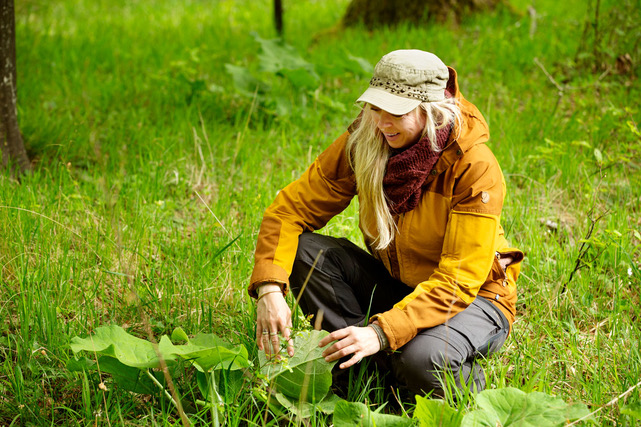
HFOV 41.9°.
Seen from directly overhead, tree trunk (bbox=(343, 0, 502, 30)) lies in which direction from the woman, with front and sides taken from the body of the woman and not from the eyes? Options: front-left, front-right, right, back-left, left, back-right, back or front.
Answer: back-right

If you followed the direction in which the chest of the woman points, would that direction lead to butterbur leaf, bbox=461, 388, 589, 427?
no

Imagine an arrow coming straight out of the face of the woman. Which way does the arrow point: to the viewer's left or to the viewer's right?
to the viewer's left

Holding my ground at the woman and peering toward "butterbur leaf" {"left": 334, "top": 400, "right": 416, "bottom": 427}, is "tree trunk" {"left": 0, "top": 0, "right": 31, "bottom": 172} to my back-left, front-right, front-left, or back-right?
back-right

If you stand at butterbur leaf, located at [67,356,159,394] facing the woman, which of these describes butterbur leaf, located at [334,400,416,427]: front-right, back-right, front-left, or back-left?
front-right

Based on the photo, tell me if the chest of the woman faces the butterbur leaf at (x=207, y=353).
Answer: yes

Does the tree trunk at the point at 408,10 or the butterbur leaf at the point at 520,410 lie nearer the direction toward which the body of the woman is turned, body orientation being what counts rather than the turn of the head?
the butterbur leaf

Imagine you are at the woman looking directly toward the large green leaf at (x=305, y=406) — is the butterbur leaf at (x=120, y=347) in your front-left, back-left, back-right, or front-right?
front-right

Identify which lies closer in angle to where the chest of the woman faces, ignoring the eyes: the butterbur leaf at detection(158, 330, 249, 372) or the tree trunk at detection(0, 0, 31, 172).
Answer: the butterbur leaf

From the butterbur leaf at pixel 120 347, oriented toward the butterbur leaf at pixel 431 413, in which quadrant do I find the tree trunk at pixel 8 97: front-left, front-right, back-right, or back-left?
back-left

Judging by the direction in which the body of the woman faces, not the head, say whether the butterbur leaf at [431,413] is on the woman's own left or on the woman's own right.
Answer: on the woman's own left

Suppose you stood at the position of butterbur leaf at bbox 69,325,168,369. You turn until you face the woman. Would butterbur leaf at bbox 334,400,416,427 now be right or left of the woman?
right

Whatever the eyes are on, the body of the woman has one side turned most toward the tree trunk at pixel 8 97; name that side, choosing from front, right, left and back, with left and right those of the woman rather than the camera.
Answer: right

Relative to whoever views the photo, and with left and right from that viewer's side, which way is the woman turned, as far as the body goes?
facing the viewer and to the left of the viewer

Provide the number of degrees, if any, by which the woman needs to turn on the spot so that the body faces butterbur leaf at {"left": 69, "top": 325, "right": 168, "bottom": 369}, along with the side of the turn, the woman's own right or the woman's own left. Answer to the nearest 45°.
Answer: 0° — they already face it
